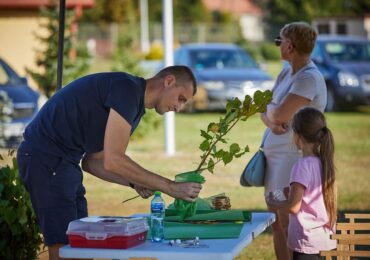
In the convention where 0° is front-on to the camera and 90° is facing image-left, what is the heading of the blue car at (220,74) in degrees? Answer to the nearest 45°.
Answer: approximately 315°

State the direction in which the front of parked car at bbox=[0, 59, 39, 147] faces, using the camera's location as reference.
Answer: facing the viewer and to the right of the viewer

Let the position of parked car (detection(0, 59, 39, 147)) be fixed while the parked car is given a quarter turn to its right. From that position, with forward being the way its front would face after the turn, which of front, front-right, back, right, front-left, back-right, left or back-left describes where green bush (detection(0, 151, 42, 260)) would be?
front-left

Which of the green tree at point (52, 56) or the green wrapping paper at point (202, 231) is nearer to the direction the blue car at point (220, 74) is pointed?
the green wrapping paper

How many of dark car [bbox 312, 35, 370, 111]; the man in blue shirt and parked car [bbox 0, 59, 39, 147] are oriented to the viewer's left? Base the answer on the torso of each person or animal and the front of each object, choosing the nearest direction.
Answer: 0

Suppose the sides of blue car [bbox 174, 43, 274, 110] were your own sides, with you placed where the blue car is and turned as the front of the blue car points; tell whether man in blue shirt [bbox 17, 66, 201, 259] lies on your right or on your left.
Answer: on your right

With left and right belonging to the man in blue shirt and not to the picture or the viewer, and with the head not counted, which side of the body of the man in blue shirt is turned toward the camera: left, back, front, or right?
right

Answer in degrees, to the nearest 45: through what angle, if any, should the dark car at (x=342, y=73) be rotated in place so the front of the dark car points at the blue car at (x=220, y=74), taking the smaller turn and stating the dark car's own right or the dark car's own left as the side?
approximately 135° to the dark car's own right

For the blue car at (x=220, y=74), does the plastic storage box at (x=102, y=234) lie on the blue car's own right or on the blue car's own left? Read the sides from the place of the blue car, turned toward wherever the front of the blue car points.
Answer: on the blue car's own right

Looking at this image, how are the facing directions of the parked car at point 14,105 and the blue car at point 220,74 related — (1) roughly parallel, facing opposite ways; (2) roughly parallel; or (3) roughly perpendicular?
roughly parallel

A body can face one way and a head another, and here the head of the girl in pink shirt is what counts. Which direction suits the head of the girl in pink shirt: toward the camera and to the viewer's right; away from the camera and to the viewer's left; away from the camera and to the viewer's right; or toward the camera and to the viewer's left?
away from the camera and to the viewer's left

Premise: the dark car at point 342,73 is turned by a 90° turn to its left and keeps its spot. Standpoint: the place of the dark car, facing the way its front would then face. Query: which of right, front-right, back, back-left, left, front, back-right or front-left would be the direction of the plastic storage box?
back-right

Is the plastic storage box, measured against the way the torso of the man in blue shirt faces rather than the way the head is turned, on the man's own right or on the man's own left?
on the man's own right

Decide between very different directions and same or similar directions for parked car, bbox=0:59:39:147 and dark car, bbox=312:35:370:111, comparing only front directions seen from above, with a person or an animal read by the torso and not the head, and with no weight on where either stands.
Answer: same or similar directions

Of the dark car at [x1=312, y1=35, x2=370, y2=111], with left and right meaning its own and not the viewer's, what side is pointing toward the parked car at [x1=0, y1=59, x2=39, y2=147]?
right

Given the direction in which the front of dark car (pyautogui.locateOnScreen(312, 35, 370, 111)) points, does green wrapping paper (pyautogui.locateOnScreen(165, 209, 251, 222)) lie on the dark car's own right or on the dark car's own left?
on the dark car's own right

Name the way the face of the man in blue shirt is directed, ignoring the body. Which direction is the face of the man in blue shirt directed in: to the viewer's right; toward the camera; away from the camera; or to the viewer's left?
to the viewer's right
